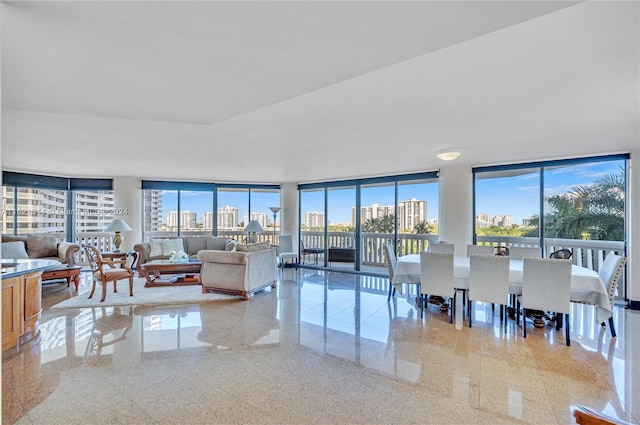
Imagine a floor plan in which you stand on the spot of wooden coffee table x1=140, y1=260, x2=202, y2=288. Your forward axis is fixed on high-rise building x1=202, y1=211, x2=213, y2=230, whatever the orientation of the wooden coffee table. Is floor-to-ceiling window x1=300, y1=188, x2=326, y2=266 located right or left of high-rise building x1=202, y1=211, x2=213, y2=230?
right

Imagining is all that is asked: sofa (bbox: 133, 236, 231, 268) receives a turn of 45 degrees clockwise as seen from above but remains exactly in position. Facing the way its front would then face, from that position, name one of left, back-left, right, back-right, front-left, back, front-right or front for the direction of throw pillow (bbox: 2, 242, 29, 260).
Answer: front-right

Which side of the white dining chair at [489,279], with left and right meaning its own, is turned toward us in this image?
back

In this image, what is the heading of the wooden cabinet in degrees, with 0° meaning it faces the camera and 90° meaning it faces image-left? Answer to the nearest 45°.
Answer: approximately 315°

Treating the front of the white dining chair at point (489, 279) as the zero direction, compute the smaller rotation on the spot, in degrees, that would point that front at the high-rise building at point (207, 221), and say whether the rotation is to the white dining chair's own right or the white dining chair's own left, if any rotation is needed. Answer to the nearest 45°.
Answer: approximately 90° to the white dining chair's own left

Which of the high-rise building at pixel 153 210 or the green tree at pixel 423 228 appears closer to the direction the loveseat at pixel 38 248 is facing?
the green tree

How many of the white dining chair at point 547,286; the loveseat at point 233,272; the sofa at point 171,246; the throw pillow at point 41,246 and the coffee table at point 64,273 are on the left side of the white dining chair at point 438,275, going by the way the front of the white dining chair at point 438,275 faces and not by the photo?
4
